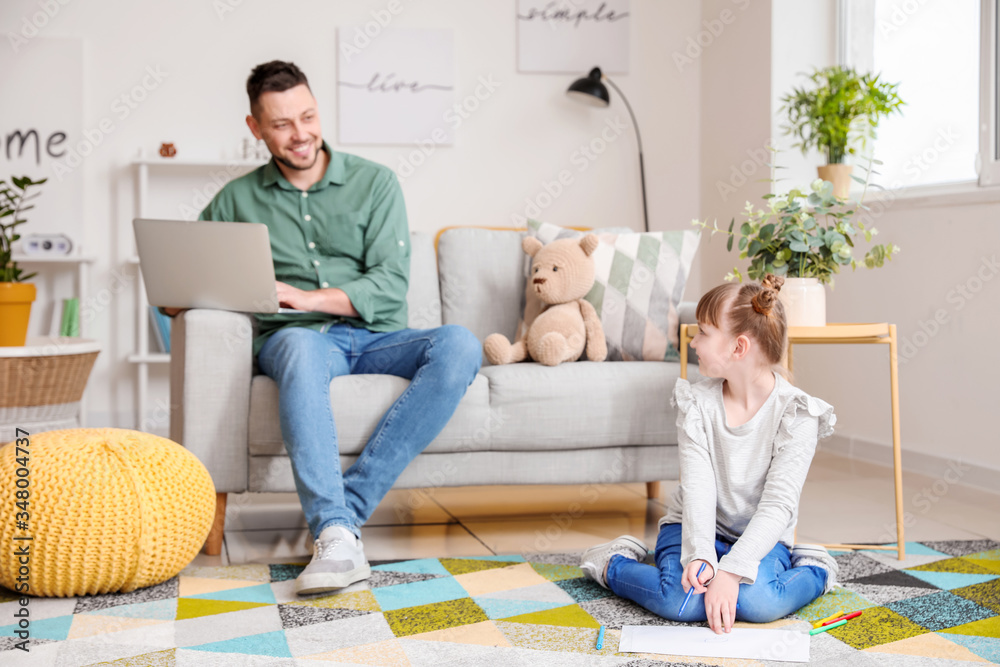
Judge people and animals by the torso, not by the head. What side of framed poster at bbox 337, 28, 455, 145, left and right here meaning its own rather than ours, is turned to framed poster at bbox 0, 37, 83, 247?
right

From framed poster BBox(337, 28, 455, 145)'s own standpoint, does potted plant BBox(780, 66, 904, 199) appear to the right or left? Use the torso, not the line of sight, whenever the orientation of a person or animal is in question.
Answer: on its left

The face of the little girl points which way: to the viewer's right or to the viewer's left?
to the viewer's left

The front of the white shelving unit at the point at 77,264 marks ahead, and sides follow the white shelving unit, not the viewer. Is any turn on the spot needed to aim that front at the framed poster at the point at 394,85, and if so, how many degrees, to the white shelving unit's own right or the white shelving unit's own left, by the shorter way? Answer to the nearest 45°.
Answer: approximately 90° to the white shelving unit's own left

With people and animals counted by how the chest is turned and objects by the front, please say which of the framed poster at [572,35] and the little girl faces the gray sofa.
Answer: the framed poster

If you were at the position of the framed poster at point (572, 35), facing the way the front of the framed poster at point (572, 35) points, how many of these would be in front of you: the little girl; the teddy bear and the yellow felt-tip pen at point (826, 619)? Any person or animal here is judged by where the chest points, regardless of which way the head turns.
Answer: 3

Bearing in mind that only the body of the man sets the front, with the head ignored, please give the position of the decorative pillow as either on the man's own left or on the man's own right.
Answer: on the man's own left

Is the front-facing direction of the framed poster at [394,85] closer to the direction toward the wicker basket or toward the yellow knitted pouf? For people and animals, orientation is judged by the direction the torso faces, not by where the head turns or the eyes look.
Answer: the yellow knitted pouf

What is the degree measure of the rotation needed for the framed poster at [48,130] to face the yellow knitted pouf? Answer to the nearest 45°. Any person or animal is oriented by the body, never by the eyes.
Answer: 0° — it already faces it

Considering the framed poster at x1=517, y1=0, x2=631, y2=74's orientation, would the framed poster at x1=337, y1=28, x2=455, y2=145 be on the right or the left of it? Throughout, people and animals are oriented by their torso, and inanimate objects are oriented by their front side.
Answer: on its right
